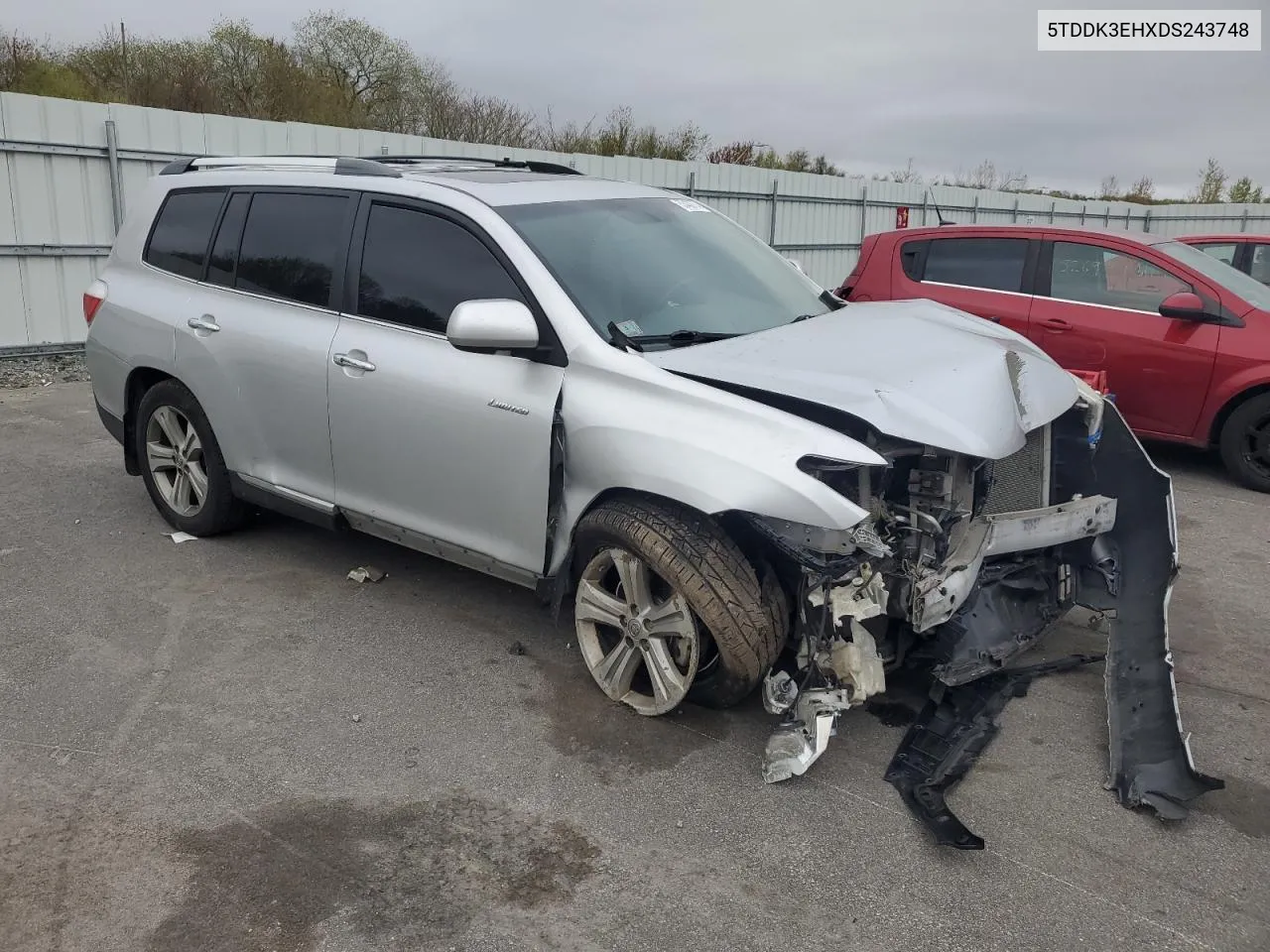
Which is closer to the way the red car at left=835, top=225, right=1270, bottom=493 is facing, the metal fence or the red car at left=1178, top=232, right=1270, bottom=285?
the red car

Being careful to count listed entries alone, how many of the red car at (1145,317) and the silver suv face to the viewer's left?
0

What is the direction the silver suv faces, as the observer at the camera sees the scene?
facing the viewer and to the right of the viewer

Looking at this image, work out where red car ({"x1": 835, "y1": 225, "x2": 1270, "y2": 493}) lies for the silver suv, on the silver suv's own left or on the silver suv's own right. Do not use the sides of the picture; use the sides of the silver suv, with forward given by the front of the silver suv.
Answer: on the silver suv's own left

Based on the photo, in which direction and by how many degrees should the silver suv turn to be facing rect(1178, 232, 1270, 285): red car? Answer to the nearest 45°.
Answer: approximately 90° to its left

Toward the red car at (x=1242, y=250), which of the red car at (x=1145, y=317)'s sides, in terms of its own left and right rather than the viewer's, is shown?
left

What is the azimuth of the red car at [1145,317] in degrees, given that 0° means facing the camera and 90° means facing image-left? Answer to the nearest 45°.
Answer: approximately 270°

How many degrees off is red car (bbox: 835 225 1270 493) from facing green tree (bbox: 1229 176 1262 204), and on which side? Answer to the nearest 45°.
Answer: approximately 90° to its left

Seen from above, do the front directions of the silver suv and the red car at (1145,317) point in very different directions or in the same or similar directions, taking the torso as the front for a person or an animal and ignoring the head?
same or similar directions

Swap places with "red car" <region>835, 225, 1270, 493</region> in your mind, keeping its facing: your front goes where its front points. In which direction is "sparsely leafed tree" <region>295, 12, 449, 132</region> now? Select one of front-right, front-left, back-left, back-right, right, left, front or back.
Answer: back-left

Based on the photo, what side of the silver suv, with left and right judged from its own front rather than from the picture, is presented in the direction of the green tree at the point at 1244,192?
left

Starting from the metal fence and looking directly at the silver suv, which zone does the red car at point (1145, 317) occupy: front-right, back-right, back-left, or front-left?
front-left

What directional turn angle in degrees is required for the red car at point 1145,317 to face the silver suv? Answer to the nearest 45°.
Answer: approximately 90° to its right
